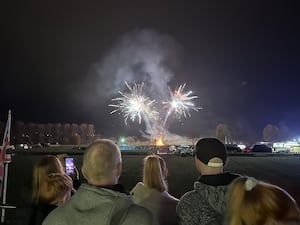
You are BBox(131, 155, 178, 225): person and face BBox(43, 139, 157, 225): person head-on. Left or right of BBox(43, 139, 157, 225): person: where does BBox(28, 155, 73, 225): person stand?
right

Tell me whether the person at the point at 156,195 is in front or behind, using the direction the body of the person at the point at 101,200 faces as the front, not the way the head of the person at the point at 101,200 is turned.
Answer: in front

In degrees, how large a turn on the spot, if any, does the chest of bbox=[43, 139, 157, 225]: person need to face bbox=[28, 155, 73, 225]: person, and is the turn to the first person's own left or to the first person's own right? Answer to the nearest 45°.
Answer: approximately 45° to the first person's own left

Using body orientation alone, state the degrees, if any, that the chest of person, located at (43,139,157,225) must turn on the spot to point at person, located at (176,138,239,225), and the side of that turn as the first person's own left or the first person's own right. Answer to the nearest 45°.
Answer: approximately 45° to the first person's own right

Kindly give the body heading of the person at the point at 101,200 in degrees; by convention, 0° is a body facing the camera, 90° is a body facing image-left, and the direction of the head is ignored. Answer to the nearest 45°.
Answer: approximately 180°

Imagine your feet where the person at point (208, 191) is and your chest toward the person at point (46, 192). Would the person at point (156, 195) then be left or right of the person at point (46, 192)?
right
